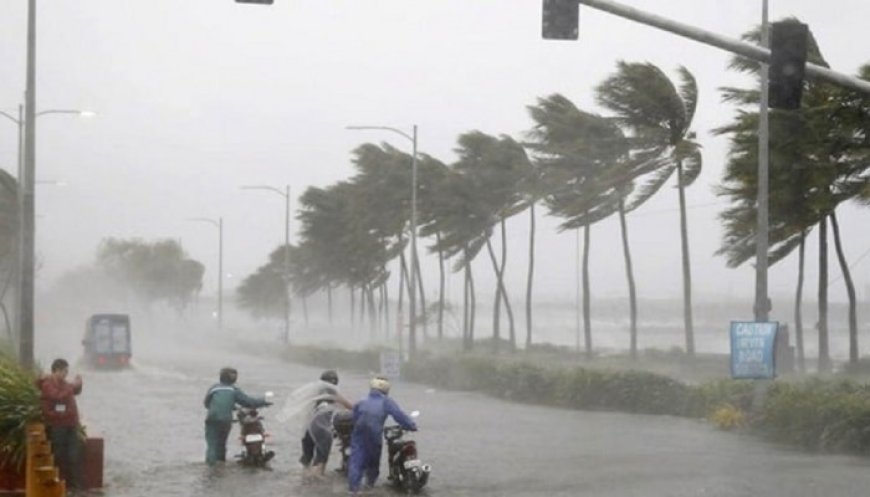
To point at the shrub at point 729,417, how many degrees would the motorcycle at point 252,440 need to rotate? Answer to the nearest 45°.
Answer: approximately 45° to its right

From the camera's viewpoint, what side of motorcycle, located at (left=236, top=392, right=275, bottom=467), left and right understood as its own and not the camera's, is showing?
back

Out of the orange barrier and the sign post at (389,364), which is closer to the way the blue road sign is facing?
the orange barrier

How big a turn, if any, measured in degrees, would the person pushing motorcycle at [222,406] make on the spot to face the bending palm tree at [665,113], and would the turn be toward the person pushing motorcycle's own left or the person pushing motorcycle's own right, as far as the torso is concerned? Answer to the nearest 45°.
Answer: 0° — they already face it

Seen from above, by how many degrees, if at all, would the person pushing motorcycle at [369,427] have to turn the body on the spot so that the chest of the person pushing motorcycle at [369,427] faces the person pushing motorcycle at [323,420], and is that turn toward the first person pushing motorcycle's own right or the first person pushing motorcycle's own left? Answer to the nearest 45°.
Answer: approximately 45° to the first person pushing motorcycle's own left

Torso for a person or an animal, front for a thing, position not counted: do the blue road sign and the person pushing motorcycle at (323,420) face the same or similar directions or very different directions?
very different directions

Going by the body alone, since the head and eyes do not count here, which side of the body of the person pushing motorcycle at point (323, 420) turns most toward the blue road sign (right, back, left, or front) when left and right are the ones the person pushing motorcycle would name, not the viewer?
front

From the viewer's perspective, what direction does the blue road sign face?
toward the camera

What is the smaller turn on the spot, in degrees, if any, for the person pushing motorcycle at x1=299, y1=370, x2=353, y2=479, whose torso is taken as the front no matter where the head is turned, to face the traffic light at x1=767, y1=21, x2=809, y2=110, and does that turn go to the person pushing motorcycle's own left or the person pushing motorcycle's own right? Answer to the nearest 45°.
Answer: approximately 90° to the person pushing motorcycle's own right

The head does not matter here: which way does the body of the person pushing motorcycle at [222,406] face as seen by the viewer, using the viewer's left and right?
facing away from the viewer and to the right of the viewer

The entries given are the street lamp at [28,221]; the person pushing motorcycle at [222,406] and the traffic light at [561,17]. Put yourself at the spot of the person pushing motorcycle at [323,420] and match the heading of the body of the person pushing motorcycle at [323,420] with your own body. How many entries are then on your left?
2

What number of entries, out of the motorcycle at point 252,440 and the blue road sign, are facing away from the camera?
1

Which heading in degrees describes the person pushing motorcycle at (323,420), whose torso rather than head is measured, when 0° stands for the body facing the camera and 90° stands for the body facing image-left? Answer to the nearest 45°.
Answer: approximately 225°
